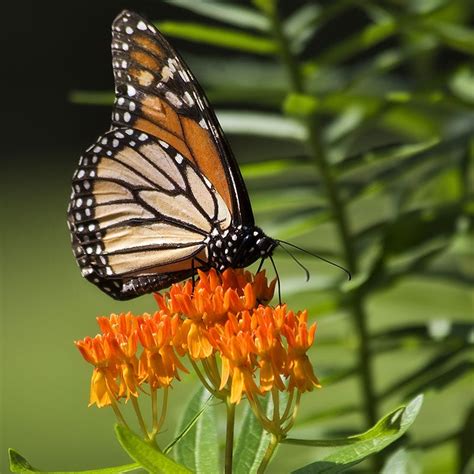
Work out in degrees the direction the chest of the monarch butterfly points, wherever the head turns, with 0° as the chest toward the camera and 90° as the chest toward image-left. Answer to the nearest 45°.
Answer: approximately 270°

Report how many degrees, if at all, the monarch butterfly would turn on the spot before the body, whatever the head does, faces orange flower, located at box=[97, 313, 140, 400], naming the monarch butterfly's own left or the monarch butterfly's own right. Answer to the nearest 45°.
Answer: approximately 180°

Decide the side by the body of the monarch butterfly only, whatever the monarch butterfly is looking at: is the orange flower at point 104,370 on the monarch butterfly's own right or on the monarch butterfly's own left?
on the monarch butterfly's own right
